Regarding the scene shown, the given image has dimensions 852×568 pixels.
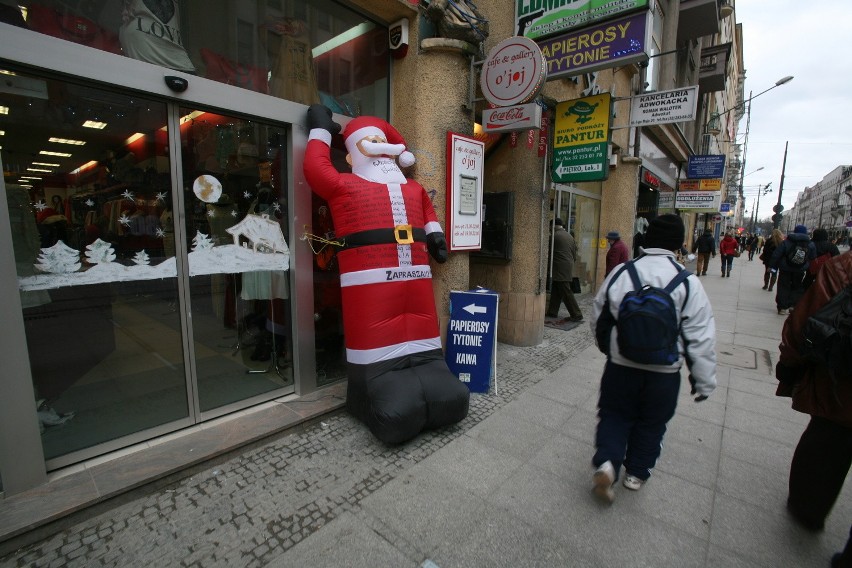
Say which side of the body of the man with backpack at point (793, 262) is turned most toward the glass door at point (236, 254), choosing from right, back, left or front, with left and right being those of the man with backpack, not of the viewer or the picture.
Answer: back

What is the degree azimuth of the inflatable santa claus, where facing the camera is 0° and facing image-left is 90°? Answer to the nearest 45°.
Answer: approximately 315°

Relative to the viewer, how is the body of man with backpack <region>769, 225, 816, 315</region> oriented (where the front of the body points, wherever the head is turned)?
away from the camera
